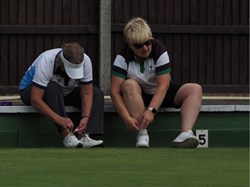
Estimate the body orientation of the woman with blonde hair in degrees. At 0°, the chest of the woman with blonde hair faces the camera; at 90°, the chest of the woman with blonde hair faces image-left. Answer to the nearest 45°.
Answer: approximately 0°
